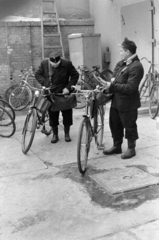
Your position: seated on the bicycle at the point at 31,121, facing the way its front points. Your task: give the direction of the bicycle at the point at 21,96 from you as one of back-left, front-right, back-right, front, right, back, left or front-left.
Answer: back-right

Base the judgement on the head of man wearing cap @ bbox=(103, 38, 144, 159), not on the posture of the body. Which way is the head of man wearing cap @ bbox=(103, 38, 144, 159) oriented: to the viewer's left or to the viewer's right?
to the viewer's left

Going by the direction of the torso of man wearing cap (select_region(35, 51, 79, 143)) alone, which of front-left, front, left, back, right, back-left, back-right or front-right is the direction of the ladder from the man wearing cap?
back

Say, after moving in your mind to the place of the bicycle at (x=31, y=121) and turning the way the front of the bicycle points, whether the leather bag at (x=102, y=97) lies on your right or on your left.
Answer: on your left

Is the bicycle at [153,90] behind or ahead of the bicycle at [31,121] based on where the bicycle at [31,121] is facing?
behind
